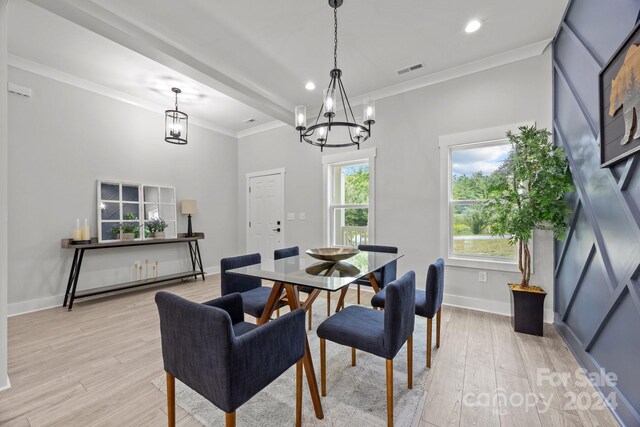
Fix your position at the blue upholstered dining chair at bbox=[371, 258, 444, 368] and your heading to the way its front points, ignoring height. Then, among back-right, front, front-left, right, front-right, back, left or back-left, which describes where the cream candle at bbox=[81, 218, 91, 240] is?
front

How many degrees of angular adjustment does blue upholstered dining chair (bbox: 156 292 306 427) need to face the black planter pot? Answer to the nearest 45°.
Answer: approximately 45° to its right

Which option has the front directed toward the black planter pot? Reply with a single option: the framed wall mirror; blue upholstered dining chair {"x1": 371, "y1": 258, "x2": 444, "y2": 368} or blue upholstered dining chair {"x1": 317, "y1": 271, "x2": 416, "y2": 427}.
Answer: the framed wall mirror

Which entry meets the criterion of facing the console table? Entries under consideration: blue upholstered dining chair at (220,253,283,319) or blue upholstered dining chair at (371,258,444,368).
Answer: blue upholstered dining chair at (371,258,444,368)

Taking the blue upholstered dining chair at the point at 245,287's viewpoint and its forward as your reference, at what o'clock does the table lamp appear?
The table lamp is roughly at 7 o'clock from the blue upholstered dining chair.

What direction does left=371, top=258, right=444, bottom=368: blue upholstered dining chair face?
to the viewer's left

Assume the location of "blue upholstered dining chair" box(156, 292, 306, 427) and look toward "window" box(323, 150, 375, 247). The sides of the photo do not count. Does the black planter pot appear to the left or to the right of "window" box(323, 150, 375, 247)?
right

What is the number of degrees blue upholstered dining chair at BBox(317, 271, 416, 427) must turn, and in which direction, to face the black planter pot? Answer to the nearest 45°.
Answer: approximately 90° to its right

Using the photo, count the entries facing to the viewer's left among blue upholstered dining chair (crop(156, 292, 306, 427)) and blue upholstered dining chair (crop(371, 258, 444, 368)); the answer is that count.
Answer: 1

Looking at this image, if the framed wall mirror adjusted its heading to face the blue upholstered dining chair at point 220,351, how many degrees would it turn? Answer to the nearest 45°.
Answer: approximately 45° to its right

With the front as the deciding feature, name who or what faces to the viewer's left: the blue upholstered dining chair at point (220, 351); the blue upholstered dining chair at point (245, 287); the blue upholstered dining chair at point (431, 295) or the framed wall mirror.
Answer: the blue upholstered dining chair at point (431, 295)

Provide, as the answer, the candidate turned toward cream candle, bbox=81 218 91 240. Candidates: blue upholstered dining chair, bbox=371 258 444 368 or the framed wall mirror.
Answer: the blue upholstered dining chair

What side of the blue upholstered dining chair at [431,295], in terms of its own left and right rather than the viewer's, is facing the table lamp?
front

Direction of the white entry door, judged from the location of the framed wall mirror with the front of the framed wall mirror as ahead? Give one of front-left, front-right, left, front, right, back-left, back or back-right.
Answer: front-left

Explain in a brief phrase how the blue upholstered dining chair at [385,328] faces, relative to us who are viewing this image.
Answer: facing away from the viewer and to the left of the viewer

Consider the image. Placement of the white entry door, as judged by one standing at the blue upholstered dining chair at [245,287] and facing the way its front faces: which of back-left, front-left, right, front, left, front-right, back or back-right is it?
back-left

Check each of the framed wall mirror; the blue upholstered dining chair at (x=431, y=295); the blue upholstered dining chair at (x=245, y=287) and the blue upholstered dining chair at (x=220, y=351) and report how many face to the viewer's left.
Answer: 1

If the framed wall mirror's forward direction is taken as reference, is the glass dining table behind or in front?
in front

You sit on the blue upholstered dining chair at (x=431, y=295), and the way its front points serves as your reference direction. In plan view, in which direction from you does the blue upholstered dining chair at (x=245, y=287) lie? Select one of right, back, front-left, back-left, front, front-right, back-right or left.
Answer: front

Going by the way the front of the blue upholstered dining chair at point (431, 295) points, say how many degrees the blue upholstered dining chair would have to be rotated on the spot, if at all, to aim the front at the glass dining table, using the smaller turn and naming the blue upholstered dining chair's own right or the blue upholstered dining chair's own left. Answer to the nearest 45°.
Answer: approximately 45° to the blue upholstered dining chair's own left

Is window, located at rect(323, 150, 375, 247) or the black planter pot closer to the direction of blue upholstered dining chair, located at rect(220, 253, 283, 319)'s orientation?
the black planter pot
